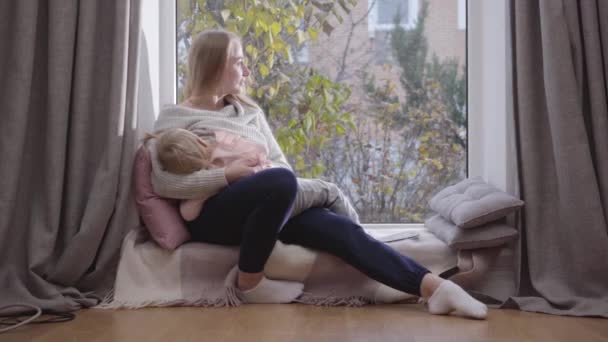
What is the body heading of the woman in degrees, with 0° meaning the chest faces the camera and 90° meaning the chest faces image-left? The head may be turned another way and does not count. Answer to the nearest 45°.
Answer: approximately 315°

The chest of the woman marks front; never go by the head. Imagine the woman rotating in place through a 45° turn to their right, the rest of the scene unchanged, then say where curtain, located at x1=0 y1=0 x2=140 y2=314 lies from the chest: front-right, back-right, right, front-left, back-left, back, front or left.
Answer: right

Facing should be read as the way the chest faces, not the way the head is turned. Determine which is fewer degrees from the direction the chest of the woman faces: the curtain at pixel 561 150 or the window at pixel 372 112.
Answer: the curtain
